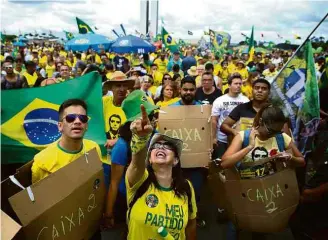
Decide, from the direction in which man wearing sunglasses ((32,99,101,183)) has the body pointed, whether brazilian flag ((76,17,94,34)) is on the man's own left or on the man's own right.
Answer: on the man's own left

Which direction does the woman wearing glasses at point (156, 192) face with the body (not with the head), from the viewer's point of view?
toward the camera

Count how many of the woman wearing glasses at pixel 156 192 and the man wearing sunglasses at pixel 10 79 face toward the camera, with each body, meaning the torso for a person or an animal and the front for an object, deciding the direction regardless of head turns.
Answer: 2

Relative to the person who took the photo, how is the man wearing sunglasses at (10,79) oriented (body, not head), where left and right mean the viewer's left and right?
facing the viewer

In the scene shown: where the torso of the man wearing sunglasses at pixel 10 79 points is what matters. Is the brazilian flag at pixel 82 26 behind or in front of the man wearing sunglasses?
behind

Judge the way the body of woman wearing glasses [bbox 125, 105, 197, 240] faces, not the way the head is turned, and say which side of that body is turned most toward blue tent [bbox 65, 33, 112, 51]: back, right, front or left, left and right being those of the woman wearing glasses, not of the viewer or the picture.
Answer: back

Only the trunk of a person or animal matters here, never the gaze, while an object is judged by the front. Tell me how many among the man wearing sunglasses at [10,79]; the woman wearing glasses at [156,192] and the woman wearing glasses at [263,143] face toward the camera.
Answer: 3

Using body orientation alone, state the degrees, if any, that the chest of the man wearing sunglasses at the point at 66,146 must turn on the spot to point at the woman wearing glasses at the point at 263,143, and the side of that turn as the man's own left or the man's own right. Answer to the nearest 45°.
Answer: approximately 45° to the man's own left

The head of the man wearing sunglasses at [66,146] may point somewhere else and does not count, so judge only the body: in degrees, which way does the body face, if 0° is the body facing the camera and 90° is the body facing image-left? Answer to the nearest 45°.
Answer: approximately 315°
